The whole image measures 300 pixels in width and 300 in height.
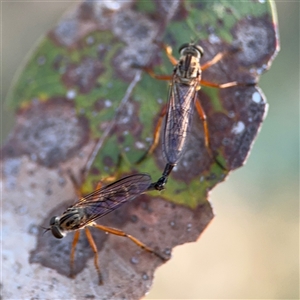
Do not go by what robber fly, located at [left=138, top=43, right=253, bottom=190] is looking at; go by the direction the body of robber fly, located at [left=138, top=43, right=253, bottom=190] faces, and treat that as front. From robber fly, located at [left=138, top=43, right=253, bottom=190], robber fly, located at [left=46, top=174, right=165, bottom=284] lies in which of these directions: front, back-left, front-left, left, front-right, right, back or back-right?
left

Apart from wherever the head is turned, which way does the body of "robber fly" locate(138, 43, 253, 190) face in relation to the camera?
away from the camera
